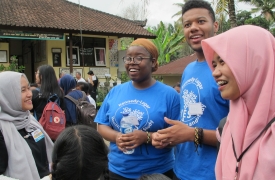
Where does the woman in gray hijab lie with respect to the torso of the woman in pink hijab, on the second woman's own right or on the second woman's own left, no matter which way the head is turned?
on the second woman's own right

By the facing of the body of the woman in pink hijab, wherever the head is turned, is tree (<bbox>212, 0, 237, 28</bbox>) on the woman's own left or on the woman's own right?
on the woman's own right

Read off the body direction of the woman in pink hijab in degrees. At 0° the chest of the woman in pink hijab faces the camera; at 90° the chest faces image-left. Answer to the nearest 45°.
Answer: approximately 45°

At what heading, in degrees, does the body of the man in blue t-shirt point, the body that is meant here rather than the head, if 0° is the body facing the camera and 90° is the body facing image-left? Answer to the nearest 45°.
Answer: approximately 45°

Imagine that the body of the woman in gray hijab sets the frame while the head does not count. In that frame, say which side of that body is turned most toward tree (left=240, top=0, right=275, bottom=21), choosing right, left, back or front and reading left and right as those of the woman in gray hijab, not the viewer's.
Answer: left

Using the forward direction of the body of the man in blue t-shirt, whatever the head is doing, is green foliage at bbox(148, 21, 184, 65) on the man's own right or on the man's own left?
on the man's own right

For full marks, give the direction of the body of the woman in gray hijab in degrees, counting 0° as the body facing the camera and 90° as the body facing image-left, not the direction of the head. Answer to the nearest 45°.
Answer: approximately 315°

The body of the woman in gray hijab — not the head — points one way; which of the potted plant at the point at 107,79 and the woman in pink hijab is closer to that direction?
the woman in pink hijab

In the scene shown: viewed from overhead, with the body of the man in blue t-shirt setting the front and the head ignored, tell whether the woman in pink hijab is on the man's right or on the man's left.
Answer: on the man's left

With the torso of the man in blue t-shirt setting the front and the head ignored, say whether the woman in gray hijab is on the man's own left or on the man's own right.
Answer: on the man's own right

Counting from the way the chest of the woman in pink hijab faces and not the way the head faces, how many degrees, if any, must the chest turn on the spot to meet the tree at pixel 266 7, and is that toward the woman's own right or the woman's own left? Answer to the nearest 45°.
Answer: approximately 135° to the woman's own right

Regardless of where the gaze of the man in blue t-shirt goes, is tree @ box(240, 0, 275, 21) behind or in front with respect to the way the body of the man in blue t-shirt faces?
behind
